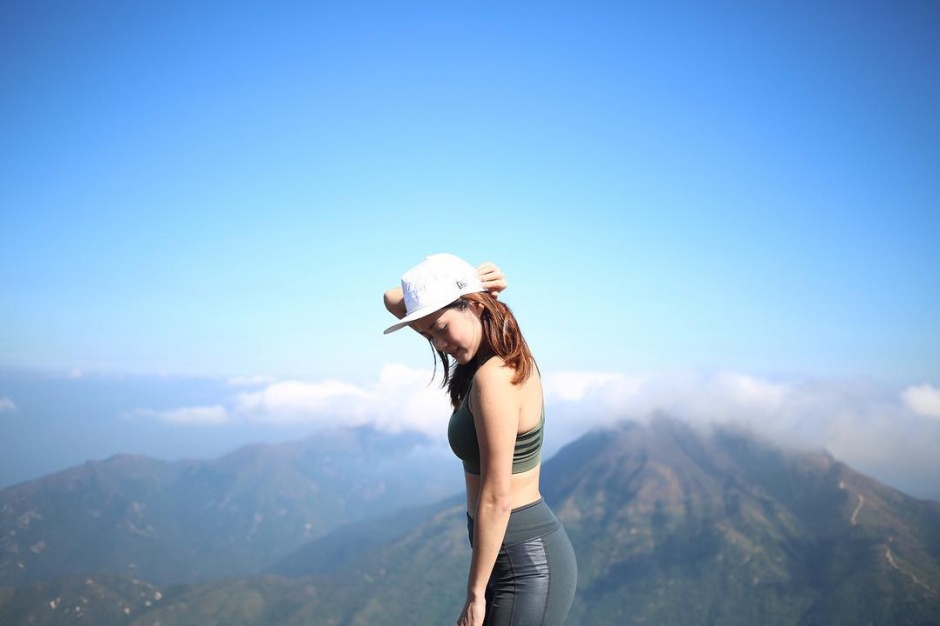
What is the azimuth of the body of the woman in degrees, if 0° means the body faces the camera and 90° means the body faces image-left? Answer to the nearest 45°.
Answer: approximately 90°

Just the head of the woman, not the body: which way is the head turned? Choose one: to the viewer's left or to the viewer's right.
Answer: to the viewer's left
